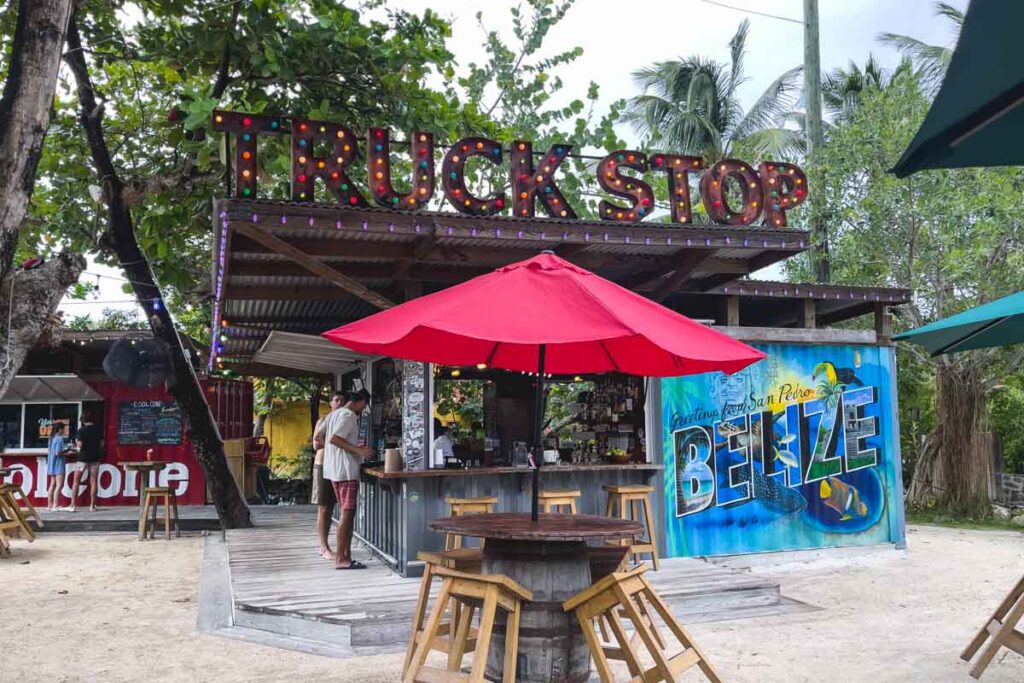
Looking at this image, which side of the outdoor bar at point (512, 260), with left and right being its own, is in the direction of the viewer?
front

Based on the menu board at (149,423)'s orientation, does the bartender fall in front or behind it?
in front

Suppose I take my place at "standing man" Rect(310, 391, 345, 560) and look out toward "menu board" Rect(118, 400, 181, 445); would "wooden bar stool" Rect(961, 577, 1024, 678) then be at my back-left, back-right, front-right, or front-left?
back-right

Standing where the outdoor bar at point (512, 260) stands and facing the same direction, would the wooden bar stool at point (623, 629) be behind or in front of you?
in front

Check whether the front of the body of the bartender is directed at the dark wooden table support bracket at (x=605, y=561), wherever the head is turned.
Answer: no

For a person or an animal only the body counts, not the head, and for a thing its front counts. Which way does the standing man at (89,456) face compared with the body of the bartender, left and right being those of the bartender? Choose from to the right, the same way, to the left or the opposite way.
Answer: to the right

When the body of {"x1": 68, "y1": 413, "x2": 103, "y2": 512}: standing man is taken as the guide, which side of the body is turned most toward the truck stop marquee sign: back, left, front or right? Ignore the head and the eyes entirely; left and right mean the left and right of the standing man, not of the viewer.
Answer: back

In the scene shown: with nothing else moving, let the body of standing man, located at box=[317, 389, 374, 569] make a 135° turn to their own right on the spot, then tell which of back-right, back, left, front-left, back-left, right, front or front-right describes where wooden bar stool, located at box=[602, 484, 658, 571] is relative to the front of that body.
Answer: back-left

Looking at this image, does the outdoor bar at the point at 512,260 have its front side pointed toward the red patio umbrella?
yes

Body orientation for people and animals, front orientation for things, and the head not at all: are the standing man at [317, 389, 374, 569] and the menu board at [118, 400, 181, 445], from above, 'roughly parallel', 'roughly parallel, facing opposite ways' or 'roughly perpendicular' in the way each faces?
roughly perpendicular

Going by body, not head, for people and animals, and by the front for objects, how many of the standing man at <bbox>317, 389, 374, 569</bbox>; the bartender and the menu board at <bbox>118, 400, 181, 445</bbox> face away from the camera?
0

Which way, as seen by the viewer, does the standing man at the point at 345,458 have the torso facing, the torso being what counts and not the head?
to the viewer's right

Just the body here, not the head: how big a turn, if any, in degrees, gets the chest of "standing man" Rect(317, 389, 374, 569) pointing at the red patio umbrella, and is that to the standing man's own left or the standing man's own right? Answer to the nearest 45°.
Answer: approximately 90° to the standing man's own right

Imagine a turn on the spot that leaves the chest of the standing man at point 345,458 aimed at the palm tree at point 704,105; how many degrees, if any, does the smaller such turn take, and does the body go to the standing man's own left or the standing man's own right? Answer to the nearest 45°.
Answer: approximately 45° to the standing man's own left
